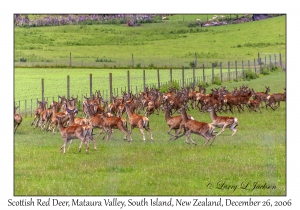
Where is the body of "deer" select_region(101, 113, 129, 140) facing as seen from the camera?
to the viewer's left

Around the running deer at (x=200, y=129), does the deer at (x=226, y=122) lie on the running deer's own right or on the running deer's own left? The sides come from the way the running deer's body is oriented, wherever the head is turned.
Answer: on the running deer's own right

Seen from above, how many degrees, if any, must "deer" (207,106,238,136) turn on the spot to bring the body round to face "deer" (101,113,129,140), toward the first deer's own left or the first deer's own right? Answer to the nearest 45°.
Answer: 0° — it already faces it

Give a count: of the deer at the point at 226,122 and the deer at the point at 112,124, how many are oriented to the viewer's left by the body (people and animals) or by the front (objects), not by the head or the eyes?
2

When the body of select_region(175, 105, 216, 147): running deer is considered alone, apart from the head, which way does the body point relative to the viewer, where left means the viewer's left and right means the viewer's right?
facing to the left of the viewer

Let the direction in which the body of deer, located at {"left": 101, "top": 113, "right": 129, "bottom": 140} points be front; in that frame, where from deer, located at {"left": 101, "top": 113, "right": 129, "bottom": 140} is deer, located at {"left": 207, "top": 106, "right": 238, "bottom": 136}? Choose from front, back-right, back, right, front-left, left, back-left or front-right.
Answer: back
